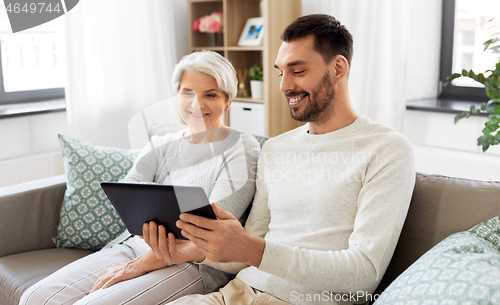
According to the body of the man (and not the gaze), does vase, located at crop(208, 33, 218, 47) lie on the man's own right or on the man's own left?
on the man's own right

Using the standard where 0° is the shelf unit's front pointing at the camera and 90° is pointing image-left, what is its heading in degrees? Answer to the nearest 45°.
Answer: approximately 45°

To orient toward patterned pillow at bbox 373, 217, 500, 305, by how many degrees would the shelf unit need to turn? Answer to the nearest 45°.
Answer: approximately 45° to its left

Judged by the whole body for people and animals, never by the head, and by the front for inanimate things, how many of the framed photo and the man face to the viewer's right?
0

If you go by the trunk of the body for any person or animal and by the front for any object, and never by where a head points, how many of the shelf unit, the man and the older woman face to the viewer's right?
0

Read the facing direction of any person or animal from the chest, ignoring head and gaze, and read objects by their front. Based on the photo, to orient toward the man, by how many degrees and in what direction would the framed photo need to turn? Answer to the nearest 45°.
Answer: approximately 45° to its left

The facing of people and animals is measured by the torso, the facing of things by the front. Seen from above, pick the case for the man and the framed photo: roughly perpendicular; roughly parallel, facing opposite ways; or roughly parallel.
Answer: roughly parallel

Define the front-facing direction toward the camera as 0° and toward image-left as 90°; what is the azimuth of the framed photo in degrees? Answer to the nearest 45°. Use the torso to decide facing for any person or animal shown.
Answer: approximately 45°

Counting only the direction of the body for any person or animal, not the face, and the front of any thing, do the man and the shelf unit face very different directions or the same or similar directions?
same or similar directions

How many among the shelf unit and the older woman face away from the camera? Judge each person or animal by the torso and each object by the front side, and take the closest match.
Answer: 0

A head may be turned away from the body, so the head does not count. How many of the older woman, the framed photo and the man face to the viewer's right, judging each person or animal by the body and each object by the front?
0

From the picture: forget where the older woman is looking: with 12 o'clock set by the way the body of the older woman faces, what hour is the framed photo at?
The framed photo is roughly at 5 o'clock from the older woman.

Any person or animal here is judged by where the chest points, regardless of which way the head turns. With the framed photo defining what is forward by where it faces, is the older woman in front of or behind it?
in front

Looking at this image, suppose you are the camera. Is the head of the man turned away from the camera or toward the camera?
toward the camera
